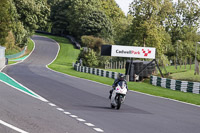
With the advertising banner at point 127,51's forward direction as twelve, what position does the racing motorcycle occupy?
The racing motorcycle is roughly at 12 o'clock from the advertising banner.

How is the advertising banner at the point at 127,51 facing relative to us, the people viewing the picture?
facing the viewer

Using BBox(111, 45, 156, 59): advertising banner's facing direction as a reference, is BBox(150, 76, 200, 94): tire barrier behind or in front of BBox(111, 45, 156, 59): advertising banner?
in front
